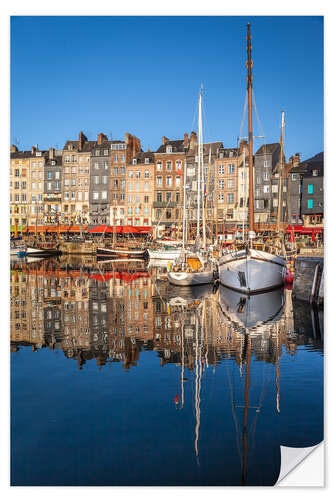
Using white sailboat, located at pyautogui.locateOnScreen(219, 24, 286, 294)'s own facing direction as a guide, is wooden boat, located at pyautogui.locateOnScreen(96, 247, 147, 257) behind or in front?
behind

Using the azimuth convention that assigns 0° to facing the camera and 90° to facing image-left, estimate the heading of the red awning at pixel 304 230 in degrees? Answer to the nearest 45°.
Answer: approximately 0°

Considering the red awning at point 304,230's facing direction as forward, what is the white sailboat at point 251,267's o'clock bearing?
The white sailboat is roughly at 12 o'clock from the red awning.

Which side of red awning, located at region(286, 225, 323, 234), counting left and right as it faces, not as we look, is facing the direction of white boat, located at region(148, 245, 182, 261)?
right

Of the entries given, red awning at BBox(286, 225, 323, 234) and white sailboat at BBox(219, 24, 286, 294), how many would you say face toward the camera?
2

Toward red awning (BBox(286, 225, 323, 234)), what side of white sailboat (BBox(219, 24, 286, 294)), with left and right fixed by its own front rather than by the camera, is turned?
back
